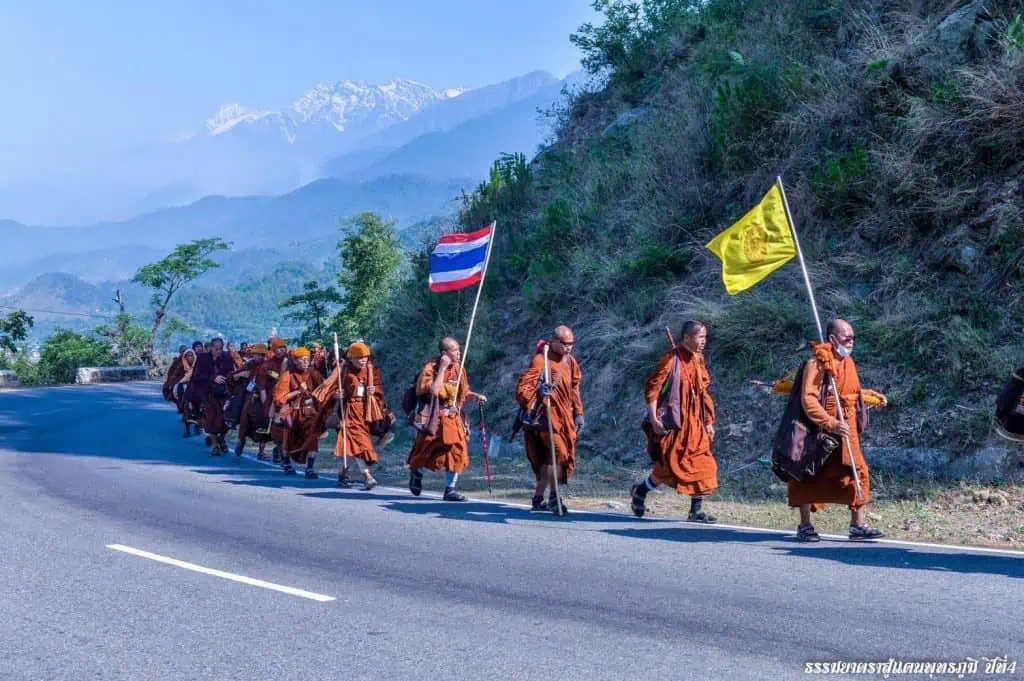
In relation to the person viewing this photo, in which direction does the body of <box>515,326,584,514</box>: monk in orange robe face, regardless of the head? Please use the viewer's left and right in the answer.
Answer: facing the viewer and to the right of the viewer

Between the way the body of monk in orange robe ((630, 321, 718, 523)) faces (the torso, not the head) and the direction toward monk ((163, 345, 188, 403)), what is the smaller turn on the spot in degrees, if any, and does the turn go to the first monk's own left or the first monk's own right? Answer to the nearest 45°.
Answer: approximately 180°

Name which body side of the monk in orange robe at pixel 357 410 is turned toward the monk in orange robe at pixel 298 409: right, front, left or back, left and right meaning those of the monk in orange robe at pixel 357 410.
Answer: back

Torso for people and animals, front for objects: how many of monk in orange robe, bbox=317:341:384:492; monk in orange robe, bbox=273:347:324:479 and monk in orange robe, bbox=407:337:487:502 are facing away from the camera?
0

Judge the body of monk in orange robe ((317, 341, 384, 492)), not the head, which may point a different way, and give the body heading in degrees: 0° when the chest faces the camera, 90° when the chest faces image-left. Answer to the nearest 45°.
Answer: approximately 315°

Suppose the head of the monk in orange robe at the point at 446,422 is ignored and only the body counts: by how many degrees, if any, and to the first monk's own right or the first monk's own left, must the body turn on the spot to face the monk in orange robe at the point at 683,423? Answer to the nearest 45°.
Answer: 0° — they already face them

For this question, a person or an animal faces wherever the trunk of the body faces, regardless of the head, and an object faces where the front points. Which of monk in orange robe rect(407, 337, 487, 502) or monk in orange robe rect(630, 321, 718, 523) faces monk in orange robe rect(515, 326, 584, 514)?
monk in orange robe rect(407, 337, 487, 502)

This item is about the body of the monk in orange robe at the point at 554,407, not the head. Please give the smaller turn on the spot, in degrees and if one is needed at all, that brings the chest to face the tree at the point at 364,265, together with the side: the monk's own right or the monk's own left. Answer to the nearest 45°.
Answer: approximately 135° to the monk's own left
